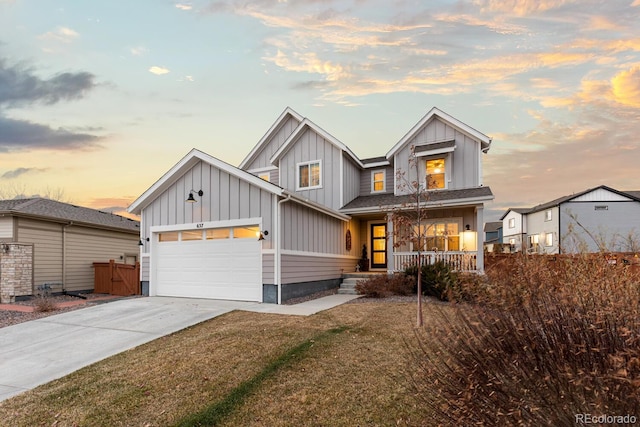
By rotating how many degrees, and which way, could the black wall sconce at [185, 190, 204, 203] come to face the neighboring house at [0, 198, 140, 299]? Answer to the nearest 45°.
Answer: approximately 90° to its right

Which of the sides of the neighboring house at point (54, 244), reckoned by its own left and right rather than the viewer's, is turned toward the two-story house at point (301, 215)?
left

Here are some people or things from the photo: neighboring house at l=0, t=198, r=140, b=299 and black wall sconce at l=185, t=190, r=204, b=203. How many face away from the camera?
0

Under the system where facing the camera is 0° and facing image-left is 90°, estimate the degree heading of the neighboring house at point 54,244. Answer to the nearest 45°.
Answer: approximately 45°

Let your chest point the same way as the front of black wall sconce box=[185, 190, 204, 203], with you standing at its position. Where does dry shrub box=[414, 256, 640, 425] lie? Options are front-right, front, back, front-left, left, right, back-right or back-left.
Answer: front-left

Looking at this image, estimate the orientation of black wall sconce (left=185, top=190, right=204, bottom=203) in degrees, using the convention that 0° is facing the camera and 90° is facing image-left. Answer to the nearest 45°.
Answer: approximately 45°

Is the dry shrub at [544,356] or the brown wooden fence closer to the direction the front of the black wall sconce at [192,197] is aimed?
the dry shrub
